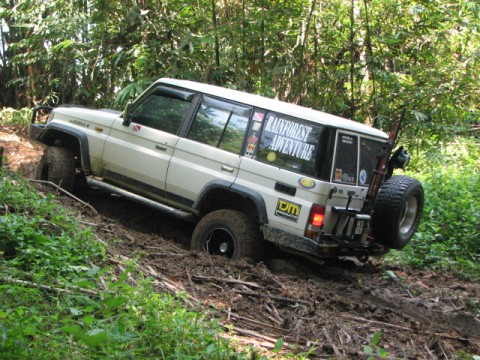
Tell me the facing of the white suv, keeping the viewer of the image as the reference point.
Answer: facing away from the viewer and to the left of the viewer

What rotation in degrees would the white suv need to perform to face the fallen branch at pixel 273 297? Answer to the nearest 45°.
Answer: approximately 135° to its left

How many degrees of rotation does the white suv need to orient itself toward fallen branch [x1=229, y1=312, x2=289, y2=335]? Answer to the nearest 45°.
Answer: approximately 135° to its left

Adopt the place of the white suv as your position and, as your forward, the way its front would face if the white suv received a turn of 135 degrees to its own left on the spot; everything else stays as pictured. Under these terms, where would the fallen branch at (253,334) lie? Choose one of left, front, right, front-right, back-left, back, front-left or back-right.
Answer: front
